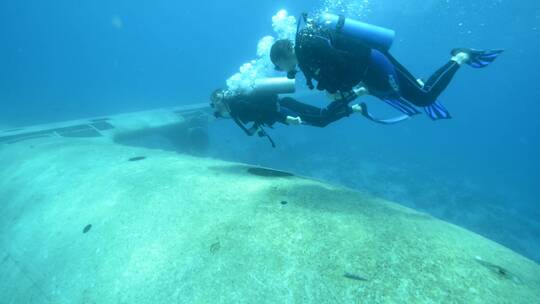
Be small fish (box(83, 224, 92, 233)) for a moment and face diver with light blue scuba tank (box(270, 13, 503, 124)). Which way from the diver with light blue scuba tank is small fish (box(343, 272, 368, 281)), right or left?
right

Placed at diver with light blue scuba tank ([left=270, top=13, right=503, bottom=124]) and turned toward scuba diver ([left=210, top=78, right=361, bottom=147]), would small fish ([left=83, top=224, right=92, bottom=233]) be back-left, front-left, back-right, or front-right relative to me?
front-left

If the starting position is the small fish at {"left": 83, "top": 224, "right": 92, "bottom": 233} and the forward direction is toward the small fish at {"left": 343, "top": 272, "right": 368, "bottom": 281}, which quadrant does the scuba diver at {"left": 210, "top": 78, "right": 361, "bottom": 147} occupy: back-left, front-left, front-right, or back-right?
front-left

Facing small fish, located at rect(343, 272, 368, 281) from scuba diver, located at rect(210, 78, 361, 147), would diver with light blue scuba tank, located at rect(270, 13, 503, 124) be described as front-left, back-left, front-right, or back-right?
front-left
